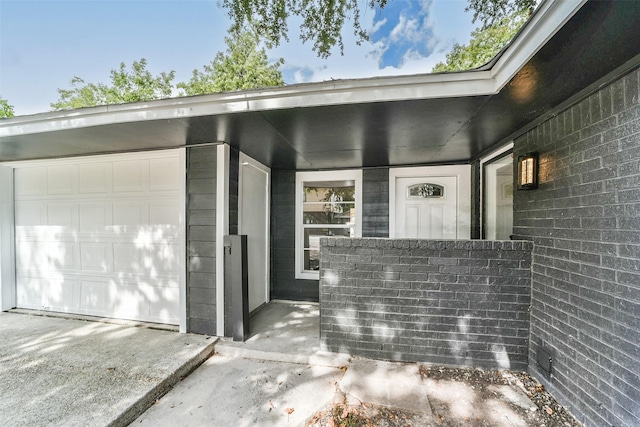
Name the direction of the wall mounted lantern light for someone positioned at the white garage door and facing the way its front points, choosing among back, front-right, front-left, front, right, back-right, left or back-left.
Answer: left

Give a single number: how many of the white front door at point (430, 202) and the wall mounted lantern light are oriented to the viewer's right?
0

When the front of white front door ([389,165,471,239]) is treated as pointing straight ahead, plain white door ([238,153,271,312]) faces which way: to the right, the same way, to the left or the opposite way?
to the left

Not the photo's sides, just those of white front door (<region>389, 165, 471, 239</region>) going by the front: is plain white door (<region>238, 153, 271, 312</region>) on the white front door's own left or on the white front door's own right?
on the white front door's own right

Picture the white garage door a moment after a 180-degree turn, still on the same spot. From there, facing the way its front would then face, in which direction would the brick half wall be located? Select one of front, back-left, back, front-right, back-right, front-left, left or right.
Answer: right

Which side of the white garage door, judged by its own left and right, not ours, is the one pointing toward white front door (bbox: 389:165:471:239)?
left

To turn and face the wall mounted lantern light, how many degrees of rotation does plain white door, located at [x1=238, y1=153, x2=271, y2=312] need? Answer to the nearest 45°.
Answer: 0° — it already faces it

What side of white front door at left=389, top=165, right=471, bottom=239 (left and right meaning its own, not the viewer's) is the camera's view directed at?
front

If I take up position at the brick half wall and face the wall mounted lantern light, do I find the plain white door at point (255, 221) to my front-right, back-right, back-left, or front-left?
back-left

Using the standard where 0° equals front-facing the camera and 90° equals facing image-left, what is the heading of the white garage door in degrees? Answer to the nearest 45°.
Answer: approximately 45°

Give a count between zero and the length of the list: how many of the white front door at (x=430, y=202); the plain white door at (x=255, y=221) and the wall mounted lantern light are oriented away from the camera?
0

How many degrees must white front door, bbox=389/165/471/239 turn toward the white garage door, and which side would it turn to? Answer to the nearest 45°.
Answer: approximately 45° to its right

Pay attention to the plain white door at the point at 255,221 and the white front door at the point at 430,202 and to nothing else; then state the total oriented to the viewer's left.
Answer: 0

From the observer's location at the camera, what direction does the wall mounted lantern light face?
facing the viewer and to the left of the viewer
